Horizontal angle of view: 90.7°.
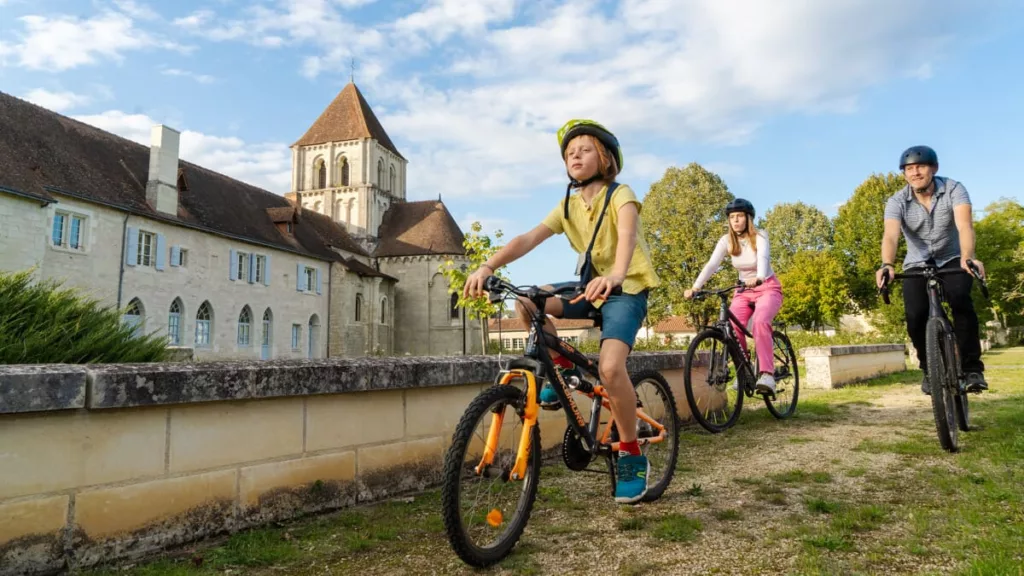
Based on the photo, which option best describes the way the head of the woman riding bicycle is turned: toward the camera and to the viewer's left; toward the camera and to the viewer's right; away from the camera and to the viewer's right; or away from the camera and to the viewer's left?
toward the camera and to the viewer's left

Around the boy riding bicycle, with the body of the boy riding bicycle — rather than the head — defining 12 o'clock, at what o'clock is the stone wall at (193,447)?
The stone wall is roughly at 1 o'clock from the boy riding bicycle.

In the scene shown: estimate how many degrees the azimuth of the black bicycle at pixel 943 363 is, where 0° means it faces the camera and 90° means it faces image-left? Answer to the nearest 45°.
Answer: approximately 0°

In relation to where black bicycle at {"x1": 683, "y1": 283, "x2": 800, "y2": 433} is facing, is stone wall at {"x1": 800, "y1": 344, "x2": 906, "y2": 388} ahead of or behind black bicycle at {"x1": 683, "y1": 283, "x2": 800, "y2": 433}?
behind

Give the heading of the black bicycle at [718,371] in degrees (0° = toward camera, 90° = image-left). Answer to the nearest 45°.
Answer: approximately 45°

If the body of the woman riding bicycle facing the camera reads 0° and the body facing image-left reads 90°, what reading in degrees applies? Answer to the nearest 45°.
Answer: approximately 45°

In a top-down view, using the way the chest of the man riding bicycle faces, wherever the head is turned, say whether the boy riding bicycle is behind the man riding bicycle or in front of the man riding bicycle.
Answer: in front

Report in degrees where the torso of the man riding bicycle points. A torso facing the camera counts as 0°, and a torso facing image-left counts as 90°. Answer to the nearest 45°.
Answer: approximately 0°
